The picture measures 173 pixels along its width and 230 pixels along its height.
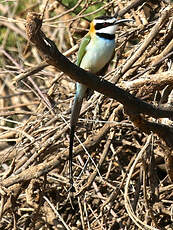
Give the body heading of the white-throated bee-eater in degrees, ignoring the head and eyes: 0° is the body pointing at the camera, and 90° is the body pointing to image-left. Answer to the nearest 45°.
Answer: approximately 315°
